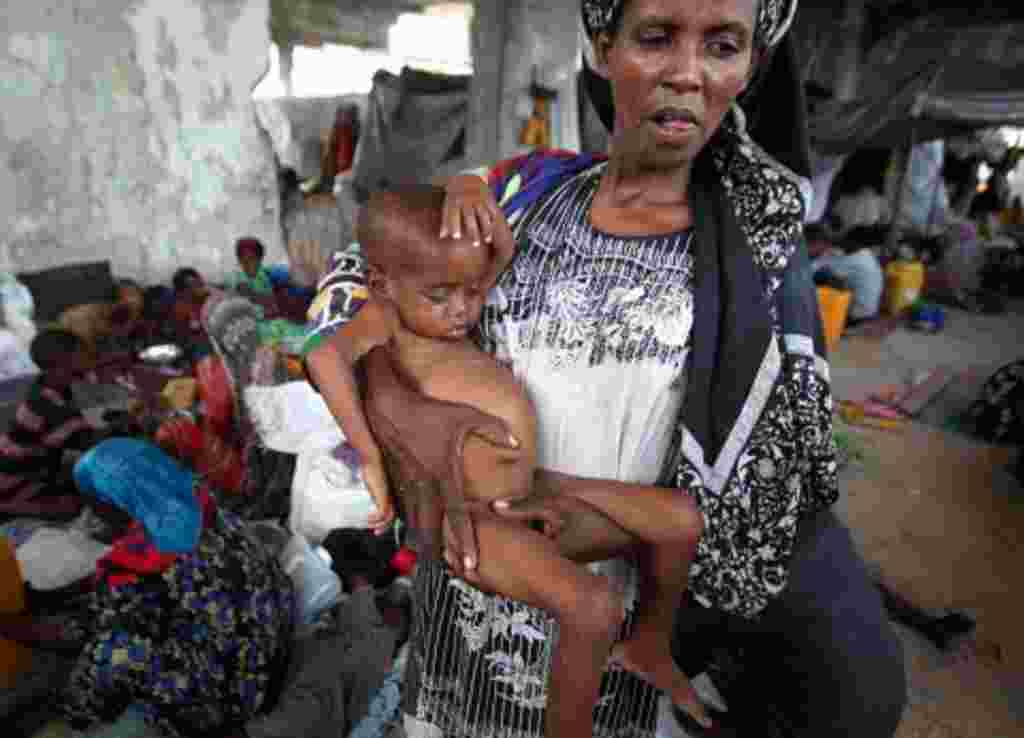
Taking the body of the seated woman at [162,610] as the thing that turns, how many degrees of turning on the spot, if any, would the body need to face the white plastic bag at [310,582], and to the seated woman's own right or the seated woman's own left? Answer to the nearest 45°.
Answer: approximately 135° to the seated woman's own right

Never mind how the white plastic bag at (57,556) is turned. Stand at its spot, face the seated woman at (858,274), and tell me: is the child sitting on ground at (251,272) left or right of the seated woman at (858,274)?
left

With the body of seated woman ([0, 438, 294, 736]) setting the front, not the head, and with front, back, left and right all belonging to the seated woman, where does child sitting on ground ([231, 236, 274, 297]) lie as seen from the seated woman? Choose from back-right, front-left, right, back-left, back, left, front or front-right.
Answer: right
